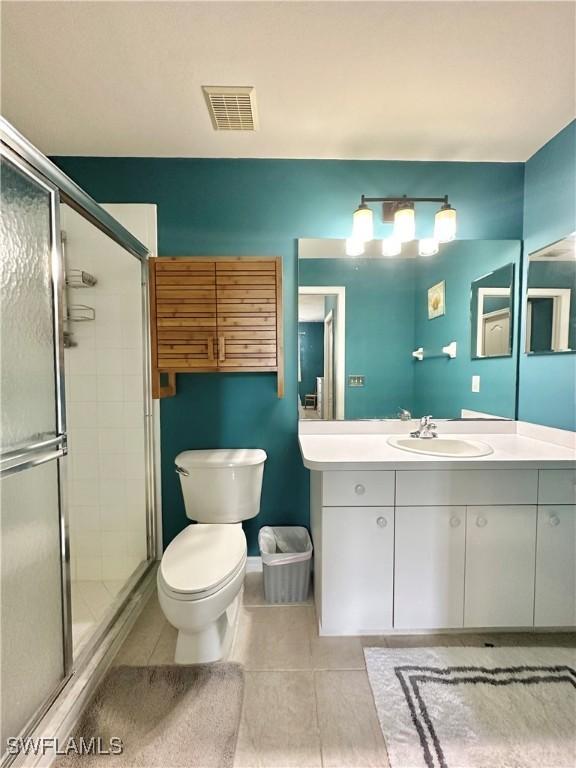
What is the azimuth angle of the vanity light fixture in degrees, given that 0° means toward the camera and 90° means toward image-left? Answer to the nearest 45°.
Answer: approximately 0°

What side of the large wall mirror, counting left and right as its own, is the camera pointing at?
front

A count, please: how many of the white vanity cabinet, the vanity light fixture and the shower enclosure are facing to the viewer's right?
1

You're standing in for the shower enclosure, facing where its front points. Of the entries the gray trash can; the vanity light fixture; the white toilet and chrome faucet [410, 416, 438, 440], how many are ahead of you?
4

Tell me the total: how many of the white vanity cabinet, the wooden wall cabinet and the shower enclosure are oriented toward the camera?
2

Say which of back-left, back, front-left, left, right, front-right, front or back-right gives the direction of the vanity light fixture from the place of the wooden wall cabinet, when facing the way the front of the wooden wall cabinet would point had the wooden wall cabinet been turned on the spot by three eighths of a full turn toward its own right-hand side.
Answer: back-right

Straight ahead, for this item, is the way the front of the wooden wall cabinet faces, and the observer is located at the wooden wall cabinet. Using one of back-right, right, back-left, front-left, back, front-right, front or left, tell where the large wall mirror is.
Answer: left

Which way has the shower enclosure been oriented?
to the viewer's right

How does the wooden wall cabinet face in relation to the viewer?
toward the camera

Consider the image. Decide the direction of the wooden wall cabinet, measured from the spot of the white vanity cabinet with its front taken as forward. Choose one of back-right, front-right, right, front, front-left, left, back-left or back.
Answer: right

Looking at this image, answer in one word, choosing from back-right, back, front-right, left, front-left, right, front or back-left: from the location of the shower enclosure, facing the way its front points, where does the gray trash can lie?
front

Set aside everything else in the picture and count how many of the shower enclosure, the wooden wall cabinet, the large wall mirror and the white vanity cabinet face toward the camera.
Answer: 3
